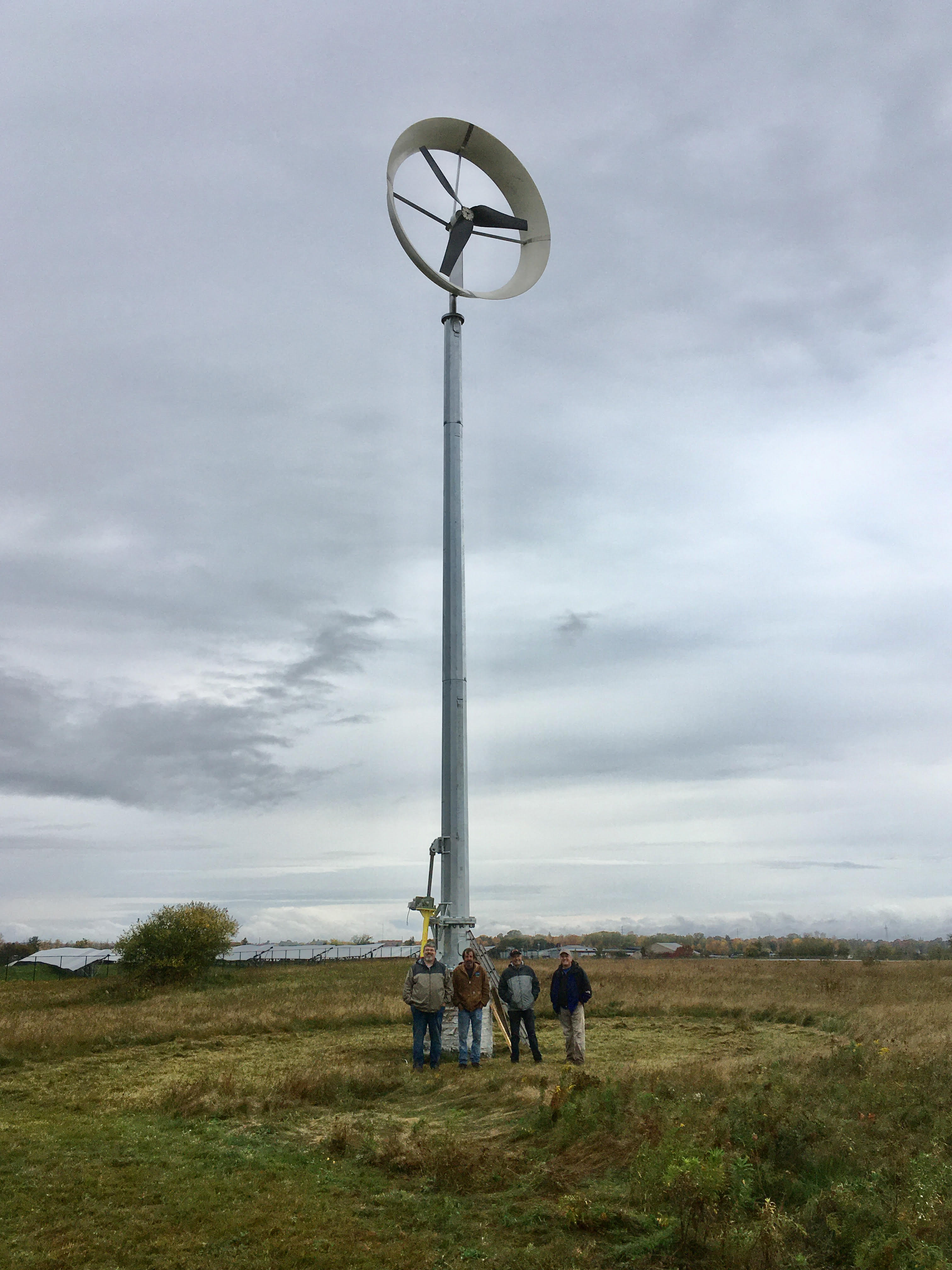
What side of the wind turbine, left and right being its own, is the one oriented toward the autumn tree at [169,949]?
right

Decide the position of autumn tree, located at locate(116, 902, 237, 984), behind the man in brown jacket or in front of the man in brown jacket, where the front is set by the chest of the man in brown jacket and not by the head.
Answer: behind

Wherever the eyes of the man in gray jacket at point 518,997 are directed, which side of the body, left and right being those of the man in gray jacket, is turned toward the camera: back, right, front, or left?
front

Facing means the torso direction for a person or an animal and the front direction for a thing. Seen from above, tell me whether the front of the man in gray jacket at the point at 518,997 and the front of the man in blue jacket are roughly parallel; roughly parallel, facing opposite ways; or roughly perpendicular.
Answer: roughly parallel

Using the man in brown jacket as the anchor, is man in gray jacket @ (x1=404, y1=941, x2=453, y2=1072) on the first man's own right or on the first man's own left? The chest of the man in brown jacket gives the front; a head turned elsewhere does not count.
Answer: on the first man's own right

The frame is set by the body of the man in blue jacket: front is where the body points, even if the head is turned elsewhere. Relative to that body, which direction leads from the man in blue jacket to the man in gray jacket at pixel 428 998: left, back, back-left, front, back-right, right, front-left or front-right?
right

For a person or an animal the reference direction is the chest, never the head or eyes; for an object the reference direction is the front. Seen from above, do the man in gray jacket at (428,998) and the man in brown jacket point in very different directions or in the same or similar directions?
same or similar directions

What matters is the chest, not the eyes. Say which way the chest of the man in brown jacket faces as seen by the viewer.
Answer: toward the camera

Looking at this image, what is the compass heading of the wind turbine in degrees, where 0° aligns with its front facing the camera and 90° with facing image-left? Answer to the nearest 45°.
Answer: approximately 45°

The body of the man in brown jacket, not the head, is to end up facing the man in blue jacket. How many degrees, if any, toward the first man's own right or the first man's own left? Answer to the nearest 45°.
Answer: approximately 90° to the first man's own left

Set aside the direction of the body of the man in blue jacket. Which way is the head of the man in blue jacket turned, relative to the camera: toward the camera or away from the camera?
toward the camera

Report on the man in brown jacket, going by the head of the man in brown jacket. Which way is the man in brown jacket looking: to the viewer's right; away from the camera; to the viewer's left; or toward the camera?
toward the camera

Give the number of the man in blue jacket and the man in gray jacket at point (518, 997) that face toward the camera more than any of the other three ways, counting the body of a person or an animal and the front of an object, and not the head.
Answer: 2

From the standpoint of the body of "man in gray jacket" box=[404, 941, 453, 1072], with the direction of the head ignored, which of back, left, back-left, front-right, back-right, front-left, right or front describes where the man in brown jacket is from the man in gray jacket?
left
